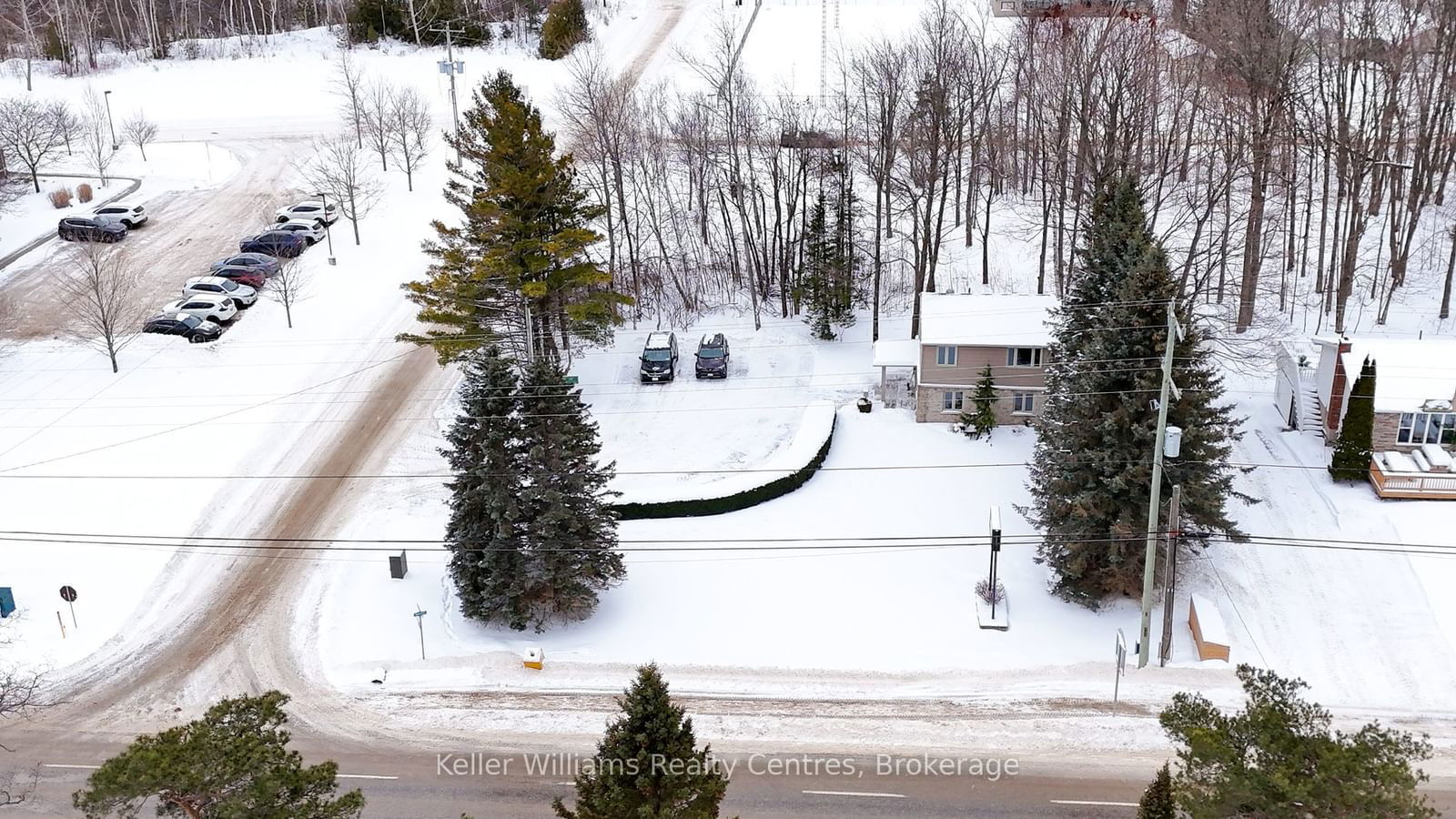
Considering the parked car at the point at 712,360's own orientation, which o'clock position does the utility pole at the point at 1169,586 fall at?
The utility pole is roughly at 11 o'clock from the parked car.

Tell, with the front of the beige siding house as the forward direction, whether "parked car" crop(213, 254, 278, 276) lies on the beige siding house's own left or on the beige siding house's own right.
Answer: on the beige siding house's own right

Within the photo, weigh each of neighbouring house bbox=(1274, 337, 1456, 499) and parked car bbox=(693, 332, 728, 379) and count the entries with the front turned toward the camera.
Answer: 2

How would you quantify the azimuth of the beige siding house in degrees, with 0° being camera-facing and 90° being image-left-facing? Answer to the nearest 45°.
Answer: approximately 0°

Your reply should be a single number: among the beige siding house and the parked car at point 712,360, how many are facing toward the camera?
2

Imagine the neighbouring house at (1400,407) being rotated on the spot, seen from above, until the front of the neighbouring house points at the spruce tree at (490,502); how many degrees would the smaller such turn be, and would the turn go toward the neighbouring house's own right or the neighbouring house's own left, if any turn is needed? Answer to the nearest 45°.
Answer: approximately 45° to the neighbouring house's own right

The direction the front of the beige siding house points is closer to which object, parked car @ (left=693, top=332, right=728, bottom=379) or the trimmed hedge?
the trimmed hedge

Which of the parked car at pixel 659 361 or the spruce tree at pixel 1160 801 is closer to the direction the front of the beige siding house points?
the spruce tree

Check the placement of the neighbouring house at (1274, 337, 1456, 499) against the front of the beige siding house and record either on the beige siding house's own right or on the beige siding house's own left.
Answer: on the beige siding house's own left

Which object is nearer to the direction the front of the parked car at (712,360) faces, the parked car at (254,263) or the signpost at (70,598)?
the signpost

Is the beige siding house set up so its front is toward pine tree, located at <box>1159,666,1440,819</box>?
yes
